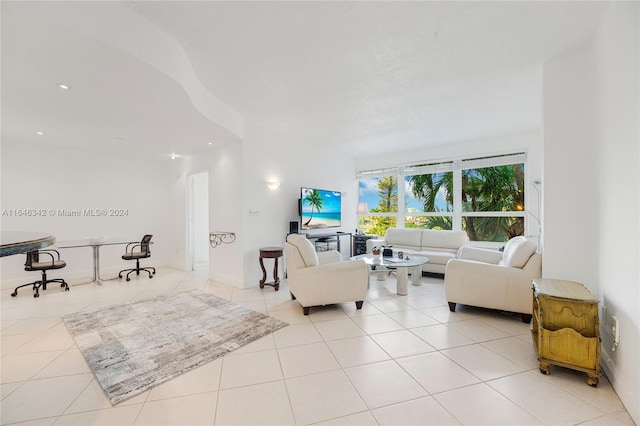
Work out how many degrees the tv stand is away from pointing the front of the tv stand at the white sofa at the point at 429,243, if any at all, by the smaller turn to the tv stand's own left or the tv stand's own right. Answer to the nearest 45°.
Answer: approximately 45° to the tv stand's own left

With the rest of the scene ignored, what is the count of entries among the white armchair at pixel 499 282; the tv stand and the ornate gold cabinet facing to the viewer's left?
2

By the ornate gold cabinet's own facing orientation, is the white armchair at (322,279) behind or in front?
in front

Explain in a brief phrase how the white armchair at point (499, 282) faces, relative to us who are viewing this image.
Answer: facing to the left of the viewer

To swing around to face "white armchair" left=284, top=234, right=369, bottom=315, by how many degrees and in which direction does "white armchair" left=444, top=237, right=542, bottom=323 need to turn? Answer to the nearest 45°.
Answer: approximately 45° to its left

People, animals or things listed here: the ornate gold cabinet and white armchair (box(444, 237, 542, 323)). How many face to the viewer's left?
2

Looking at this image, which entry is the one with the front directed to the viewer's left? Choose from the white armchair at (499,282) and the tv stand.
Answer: the white armchair

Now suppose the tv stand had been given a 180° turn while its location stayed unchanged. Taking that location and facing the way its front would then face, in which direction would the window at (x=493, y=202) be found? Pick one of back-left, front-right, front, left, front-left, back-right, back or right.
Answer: back-right

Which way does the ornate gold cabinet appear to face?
to the viewer's left

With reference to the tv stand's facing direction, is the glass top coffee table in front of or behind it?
in front

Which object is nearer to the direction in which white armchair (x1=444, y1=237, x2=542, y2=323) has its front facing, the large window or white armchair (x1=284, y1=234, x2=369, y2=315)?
the white armchair (x1=284, y1=234, x2=369, y2=315)
